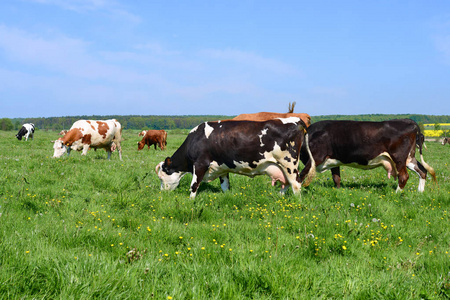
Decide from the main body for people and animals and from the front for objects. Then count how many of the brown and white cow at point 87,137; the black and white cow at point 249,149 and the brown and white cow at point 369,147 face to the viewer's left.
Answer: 3

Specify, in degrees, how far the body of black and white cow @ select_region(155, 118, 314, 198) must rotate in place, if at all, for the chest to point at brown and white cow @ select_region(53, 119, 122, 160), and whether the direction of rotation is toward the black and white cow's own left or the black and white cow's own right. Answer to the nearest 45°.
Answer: approximately 45° to the black and white cow's own right

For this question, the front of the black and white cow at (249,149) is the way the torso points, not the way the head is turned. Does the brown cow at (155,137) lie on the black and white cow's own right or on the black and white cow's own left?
on the black and white cow's own right

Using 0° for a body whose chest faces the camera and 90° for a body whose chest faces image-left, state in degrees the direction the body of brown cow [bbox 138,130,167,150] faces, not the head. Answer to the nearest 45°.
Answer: approximately 90°

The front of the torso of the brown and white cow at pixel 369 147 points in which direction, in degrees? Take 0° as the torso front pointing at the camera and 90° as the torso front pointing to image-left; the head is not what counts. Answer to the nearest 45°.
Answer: approximately 90°

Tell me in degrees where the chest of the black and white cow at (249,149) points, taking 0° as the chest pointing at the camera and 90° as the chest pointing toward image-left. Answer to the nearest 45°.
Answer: approximately 90°

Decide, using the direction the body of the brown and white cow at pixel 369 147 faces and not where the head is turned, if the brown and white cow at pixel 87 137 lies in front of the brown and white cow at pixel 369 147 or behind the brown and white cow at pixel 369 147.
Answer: in front

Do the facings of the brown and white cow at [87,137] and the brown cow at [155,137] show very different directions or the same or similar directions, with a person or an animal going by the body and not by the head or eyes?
same or similar directions

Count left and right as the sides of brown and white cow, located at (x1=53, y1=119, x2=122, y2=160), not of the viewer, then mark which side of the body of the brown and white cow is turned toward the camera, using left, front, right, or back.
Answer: left

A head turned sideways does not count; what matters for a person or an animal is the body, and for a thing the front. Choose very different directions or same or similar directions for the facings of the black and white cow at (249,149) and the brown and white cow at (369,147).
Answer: same or similar directions

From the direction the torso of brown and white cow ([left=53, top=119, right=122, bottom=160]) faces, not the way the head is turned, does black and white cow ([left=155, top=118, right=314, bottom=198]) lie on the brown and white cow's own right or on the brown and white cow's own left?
on the brown and white cow's own left
